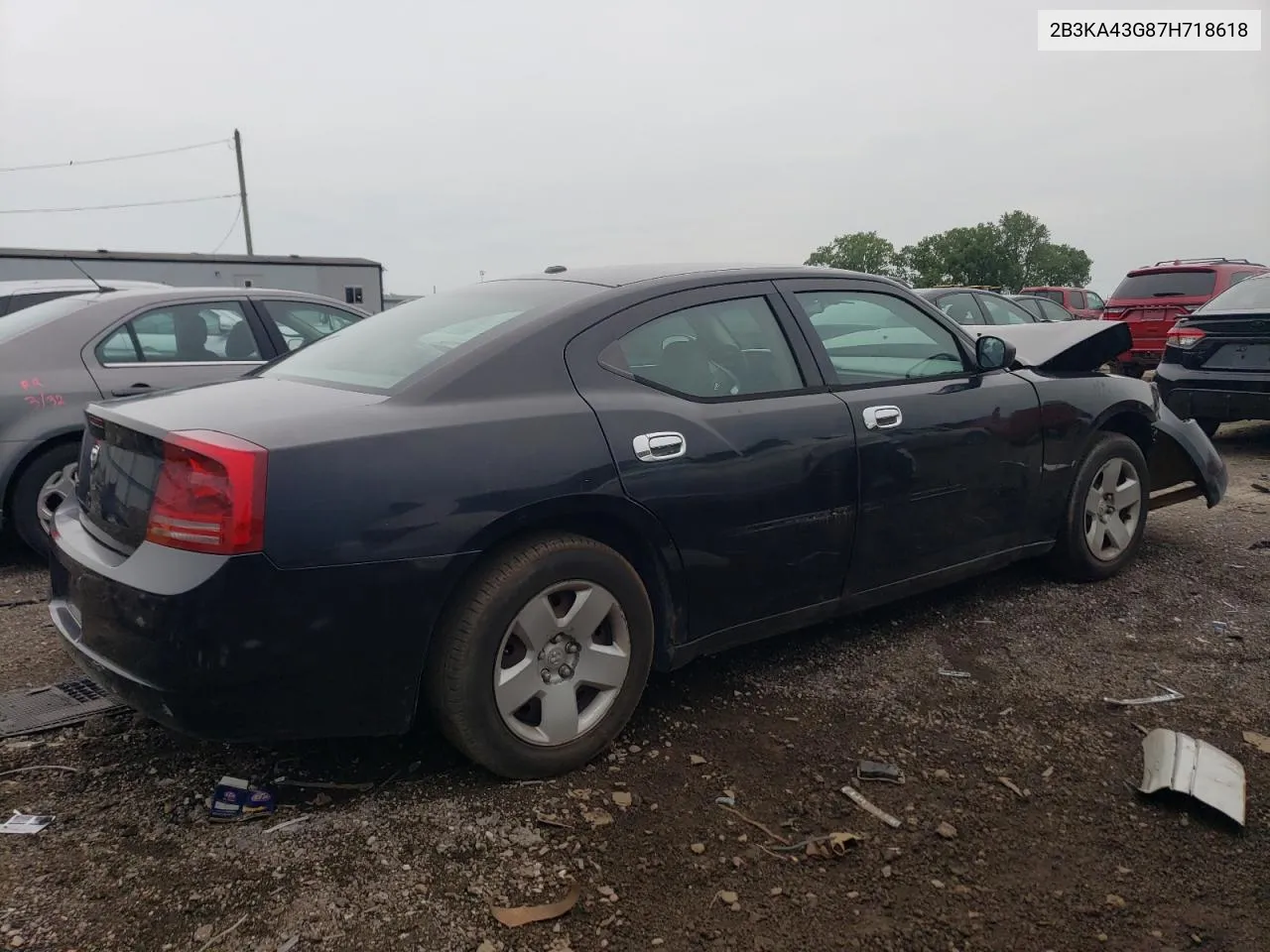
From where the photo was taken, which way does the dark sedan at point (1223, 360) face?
away from the camera

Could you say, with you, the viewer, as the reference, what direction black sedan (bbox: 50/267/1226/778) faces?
facing away from the viewer and to the right of the viewer

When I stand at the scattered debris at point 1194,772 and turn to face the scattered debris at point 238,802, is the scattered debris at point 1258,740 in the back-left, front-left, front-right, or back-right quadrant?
back-right

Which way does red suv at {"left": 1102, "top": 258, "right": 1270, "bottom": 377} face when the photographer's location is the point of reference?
facing away from the viewer and to the right of the viewer

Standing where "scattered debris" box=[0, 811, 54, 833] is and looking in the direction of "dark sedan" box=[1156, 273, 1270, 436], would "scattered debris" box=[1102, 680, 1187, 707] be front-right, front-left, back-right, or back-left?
front-right

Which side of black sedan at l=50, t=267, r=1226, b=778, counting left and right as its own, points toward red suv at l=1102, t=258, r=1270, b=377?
front

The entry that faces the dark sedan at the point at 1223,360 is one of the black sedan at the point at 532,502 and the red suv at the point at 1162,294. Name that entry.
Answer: the black sedan

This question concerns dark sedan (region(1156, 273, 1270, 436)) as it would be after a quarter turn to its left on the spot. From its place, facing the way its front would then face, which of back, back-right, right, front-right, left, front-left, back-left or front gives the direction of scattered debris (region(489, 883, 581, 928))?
left

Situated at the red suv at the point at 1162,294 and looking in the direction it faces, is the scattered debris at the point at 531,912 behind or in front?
behind

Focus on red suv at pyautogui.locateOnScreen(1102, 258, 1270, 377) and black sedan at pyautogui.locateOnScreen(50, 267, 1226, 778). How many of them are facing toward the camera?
0

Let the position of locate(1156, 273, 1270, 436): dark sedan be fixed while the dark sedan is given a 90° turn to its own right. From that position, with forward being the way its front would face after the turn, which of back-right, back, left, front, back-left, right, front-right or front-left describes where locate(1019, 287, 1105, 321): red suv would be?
left

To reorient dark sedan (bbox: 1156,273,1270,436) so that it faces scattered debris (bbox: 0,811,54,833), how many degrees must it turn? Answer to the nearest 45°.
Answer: approximately 180°

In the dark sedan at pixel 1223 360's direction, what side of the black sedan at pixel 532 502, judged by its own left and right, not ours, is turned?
front

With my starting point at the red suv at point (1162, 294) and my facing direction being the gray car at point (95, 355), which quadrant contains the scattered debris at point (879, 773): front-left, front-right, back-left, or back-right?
front-left

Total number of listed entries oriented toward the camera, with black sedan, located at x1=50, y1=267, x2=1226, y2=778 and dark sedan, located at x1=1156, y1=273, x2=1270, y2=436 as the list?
0

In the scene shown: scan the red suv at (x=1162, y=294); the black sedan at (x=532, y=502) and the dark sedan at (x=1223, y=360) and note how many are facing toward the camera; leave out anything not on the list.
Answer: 0
